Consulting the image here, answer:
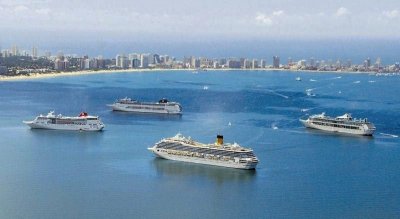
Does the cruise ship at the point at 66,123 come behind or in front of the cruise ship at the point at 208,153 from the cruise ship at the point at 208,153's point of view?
in front

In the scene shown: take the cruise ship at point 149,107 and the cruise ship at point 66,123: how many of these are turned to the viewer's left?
2

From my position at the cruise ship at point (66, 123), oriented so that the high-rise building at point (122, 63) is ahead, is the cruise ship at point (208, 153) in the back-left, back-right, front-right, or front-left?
back-right

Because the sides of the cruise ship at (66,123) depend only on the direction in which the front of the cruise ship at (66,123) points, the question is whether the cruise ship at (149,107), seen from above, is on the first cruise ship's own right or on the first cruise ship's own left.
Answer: on the first cruise ship's own right

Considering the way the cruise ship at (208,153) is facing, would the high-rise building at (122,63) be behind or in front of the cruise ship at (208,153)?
in front

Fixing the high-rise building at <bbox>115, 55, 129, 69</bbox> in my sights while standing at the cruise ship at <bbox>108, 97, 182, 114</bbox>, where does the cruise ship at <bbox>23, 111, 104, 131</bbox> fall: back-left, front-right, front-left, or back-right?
back-left

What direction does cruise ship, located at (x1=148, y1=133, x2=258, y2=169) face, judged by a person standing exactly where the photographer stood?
facing away from the viewer and to the left of the viewer

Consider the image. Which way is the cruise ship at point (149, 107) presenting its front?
to the viewer's left

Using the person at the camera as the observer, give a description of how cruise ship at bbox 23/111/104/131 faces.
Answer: facing to the left of the viewer
